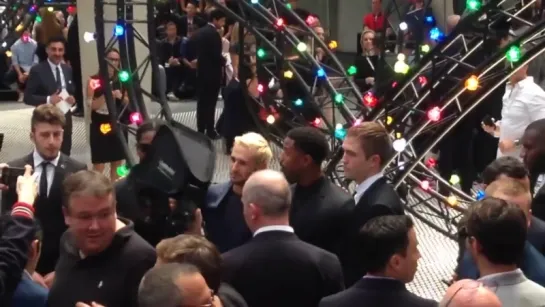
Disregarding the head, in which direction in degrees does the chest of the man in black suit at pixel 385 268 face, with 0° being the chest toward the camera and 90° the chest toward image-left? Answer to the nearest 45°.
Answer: approximately 225°

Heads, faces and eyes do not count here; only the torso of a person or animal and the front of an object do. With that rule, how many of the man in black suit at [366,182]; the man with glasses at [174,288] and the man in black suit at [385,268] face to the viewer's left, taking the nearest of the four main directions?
1

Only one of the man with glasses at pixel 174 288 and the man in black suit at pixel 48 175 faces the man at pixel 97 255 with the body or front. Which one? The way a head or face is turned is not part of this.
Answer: the man in black suit

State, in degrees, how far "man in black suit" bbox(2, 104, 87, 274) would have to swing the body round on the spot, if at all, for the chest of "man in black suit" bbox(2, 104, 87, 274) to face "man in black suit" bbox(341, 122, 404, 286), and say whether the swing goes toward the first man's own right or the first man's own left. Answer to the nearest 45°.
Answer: approximately 45° to the first man's own left

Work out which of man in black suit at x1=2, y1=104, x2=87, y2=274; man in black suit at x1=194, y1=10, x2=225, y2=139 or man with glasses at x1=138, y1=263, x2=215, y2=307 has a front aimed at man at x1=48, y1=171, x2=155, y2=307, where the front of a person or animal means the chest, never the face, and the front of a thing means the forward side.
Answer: man in black suit at x1=2, y1=104, x2=87, y2=274

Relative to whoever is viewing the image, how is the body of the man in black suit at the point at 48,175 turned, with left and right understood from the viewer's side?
facing the viewer
